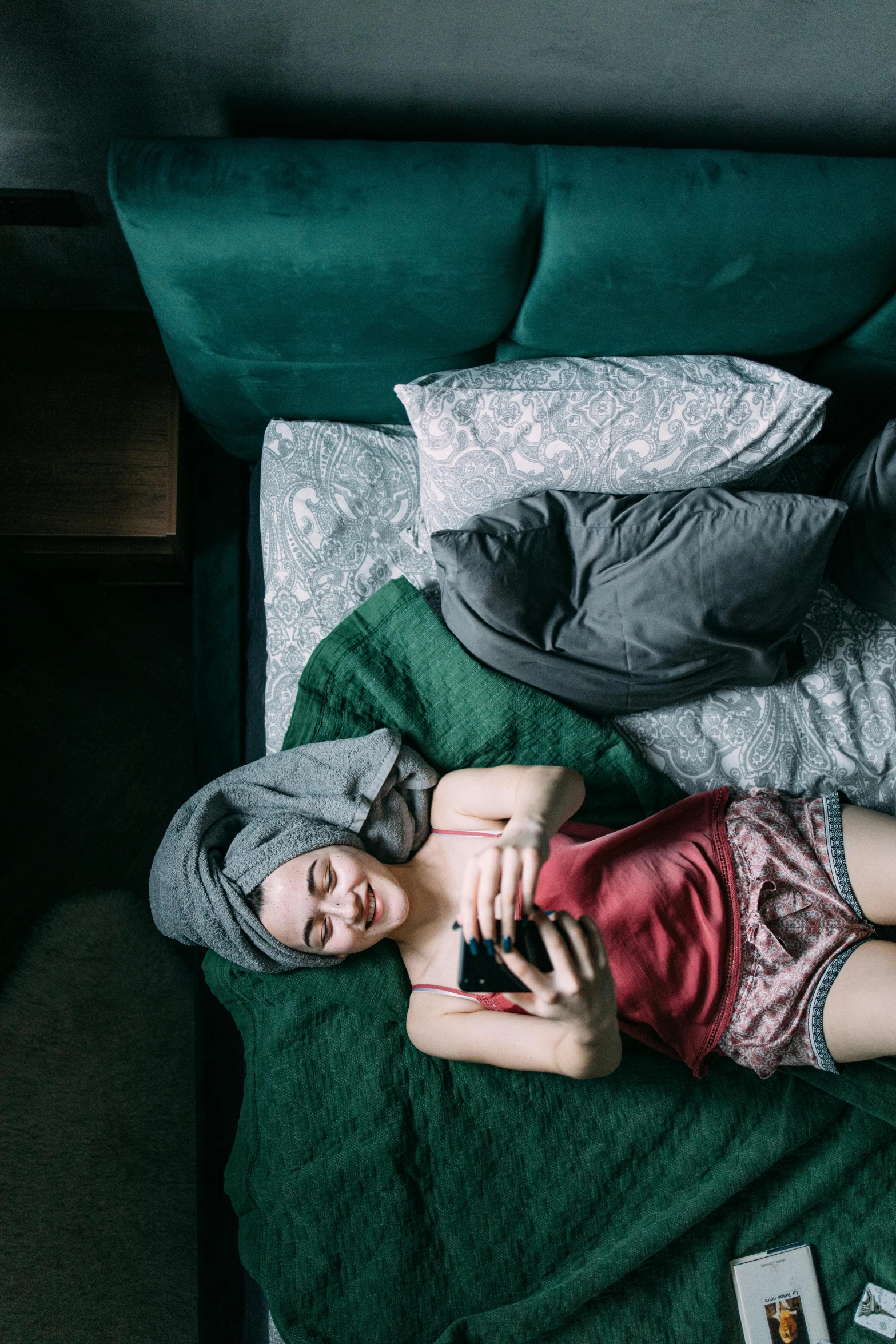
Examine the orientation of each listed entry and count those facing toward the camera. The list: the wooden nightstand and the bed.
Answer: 2

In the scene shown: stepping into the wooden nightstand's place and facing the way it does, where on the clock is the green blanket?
The green blanket is roughly at 11 o'clock from the wooden nightstand.

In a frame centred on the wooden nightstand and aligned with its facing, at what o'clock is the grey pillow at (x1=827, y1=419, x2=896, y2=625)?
The grey pillow is roughly at 10 o'clock from the wooden nightstand.

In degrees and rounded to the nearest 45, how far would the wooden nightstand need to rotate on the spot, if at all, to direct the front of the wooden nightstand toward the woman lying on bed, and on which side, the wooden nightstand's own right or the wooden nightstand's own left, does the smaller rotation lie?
approximately 45° to the wooden nightstand's own left

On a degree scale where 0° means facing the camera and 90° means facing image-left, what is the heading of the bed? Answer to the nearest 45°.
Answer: approximately 0°

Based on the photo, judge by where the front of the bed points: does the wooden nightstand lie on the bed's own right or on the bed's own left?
on the bed's own right
